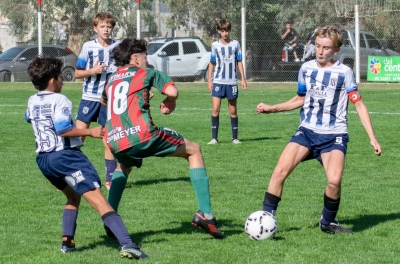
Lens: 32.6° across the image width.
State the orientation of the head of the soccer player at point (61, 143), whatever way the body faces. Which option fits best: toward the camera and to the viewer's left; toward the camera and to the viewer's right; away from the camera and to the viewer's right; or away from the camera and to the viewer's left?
away from the camera and to the viewer's right

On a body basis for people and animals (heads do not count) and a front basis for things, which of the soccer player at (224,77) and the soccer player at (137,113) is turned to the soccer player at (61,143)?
the soccer player at (224,77)

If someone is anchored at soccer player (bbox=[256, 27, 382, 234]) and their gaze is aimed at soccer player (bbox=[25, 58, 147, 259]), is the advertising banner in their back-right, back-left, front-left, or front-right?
back-right

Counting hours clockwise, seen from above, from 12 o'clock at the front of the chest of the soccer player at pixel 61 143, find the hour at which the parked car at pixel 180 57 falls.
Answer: The parked car is roughly at 11 o'clock from the soccer player.

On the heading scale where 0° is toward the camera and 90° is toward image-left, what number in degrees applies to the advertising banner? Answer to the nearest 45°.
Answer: approximately 0°

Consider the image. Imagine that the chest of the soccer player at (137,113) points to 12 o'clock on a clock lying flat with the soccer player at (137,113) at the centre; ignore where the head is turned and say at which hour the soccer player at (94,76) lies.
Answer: the soccer player at (94,76) is roughly at 10 o'clock from the soccer player at (137,113).

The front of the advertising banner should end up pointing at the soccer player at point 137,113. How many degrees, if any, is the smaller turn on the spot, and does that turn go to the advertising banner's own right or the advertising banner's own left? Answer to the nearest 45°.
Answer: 0° — it already faces them

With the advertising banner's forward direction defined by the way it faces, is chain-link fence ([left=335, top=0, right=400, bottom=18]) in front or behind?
behind

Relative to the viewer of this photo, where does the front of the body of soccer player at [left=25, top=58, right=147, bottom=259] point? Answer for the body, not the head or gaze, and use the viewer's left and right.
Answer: facing away from the viewer and to the right of the viewer

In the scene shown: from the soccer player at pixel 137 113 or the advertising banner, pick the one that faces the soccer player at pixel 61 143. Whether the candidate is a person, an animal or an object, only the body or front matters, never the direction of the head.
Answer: the advertising banner
